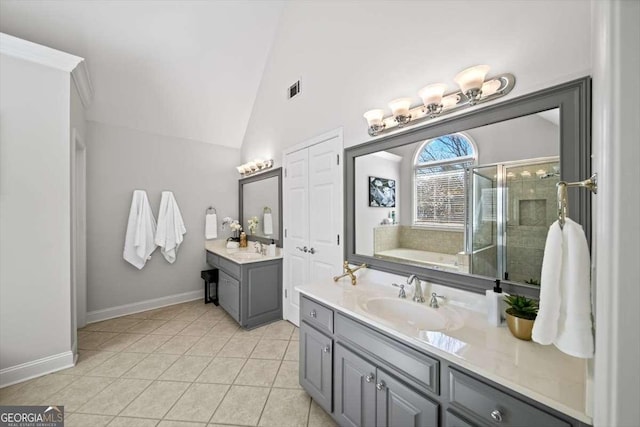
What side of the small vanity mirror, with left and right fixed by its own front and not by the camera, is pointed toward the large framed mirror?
left

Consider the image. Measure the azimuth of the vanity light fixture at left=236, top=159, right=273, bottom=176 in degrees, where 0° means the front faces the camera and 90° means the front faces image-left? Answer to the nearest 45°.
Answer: approximately 45°

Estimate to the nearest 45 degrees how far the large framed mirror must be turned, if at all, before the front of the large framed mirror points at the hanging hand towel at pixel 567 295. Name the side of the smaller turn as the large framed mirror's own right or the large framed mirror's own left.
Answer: approximately 45° to the large framed mirror's own left

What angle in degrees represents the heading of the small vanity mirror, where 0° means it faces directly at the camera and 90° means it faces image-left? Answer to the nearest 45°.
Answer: approximately 45°

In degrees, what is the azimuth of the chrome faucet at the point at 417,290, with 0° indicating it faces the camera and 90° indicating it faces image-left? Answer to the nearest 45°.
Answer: approximately 45°

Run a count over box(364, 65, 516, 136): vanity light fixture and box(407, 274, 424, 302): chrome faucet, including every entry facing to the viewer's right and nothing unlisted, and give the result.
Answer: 0

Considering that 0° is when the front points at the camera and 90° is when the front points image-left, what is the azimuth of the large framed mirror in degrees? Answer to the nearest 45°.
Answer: approximately 45°
